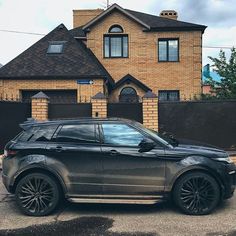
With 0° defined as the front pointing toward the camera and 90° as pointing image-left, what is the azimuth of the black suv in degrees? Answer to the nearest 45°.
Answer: approximately 270°

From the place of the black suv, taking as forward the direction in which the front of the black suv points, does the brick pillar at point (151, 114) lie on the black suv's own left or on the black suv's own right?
on the black suv's own left

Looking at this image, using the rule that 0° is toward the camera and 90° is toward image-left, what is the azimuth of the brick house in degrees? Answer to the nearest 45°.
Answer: approximately 0°

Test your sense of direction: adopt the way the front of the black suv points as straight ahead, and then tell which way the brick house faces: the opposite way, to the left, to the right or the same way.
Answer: to the right

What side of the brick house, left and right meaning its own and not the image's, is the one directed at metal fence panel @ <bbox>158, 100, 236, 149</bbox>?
front

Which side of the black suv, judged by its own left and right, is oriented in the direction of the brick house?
left

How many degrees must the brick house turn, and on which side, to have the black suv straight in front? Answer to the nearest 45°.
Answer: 0° — it already faces it

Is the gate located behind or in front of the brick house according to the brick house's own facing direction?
in front

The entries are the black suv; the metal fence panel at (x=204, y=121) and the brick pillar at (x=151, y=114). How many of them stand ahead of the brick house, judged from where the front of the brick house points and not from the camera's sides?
3

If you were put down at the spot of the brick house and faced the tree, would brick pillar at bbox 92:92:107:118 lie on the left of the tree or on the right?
right

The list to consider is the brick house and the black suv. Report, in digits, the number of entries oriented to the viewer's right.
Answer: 1

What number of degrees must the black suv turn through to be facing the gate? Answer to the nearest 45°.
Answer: approximately 135° to its left
